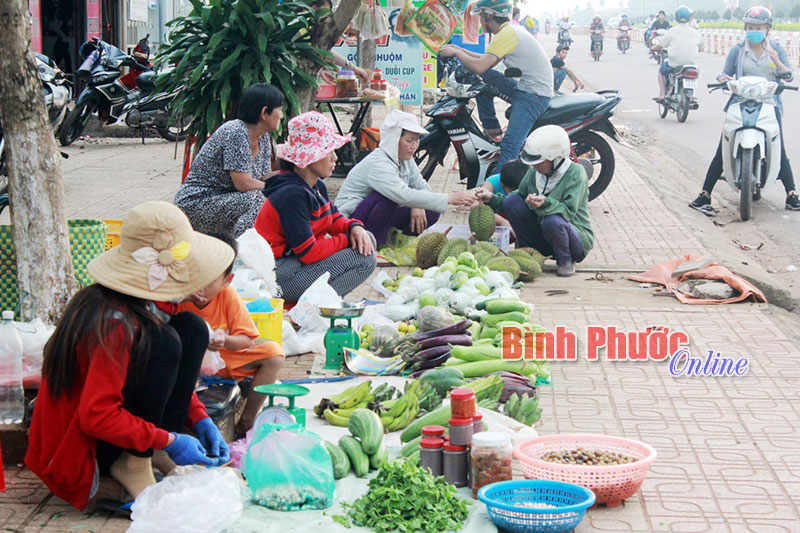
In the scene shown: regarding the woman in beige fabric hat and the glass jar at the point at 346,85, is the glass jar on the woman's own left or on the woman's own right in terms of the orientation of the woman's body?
on the woman's own left

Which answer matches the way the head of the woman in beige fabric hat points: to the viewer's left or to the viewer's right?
to the viewer's right

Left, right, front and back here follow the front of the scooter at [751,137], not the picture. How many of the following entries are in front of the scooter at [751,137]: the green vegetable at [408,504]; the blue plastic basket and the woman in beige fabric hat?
3

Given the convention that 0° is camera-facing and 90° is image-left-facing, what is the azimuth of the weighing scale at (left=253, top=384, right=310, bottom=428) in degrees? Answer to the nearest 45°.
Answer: approximately 45°

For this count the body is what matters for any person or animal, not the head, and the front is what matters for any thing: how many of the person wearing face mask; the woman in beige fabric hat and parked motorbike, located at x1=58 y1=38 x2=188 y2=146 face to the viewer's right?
1

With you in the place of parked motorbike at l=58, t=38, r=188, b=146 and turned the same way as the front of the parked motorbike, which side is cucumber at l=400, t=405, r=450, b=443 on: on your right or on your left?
on your left

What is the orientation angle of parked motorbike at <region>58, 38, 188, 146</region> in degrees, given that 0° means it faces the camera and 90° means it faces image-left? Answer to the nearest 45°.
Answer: approximately 45°

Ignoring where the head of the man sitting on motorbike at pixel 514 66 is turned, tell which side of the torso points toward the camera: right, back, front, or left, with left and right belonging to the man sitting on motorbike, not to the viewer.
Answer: left

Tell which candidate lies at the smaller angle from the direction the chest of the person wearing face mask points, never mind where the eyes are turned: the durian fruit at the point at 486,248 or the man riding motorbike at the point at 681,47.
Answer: the durian fruit

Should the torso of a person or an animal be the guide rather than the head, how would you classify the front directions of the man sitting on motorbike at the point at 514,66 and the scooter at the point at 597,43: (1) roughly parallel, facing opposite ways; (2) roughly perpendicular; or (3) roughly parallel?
roughly perpendicular
